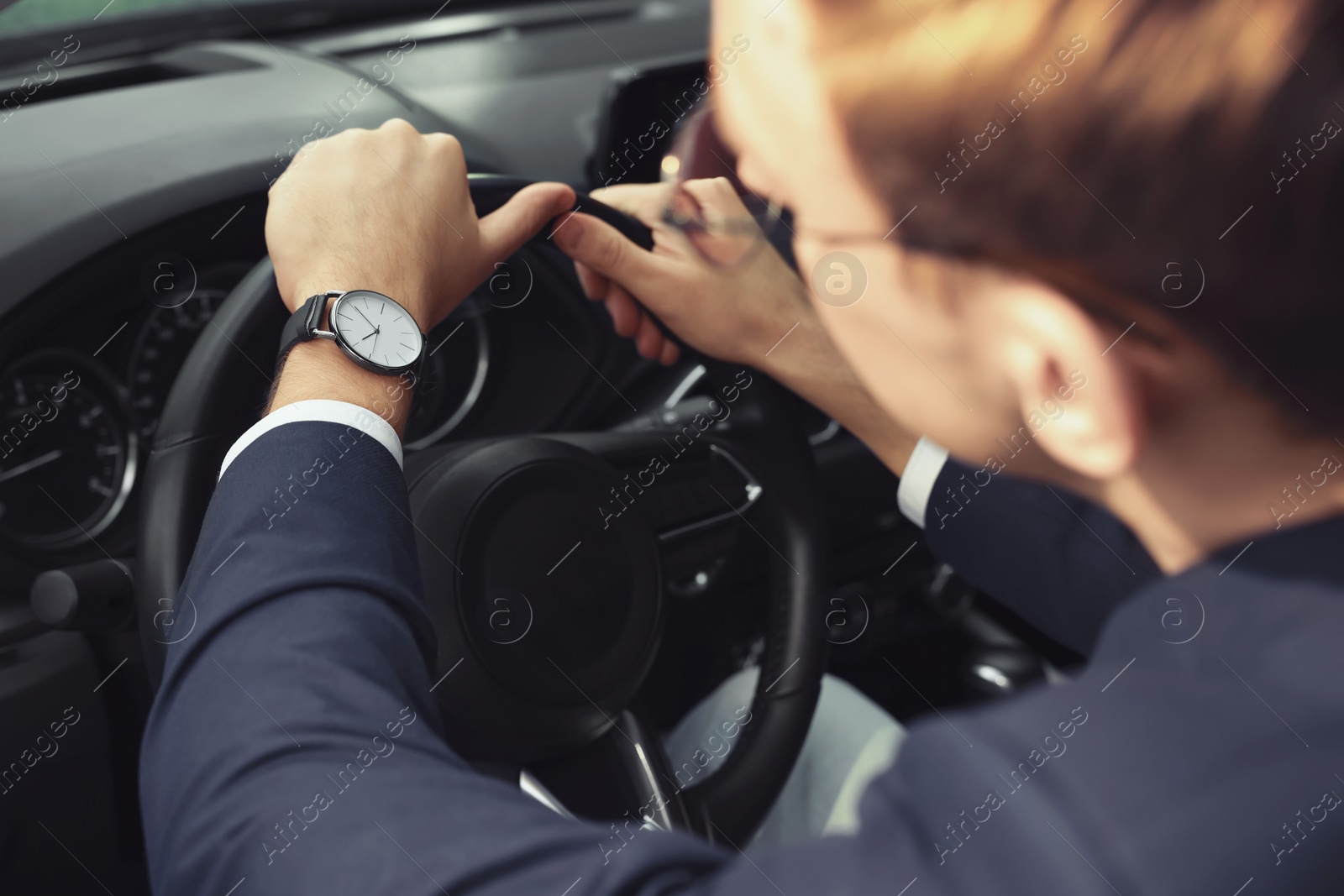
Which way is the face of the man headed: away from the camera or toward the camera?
away from the camera

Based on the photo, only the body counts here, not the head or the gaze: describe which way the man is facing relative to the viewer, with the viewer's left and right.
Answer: facing away from the viewer and to the left of the viewer
